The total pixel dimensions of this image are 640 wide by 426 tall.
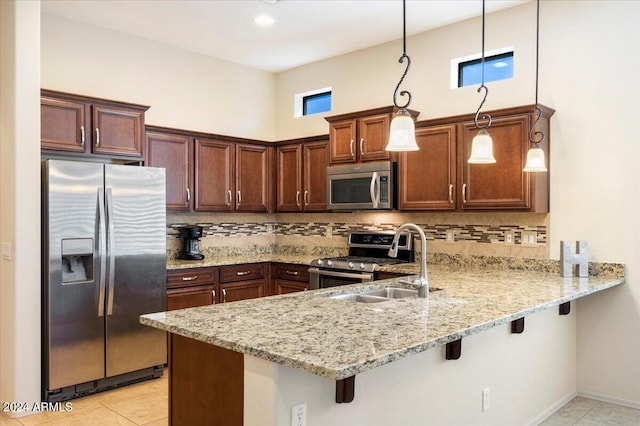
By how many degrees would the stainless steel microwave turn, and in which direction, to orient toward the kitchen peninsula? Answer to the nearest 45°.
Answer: approximately 45° to its left

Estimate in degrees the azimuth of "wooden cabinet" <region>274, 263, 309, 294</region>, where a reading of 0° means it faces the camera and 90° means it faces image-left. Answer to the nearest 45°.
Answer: approximately 45°

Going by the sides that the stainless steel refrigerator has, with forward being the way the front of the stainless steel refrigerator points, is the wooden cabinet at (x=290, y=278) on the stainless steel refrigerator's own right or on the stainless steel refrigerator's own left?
on the stainless steel refrigerator's own left

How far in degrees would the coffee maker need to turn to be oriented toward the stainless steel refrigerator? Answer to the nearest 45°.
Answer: approximately 90° to its right

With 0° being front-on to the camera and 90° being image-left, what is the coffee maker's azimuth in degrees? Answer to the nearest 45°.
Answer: approximately 315°

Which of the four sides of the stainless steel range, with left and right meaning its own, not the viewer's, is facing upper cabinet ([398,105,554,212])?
left

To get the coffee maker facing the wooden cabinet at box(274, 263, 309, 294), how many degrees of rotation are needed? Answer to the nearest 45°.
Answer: approximately 45° to its left
